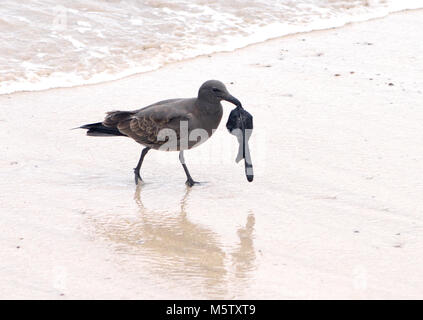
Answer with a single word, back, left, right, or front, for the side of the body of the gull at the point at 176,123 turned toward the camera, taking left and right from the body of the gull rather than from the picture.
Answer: right
